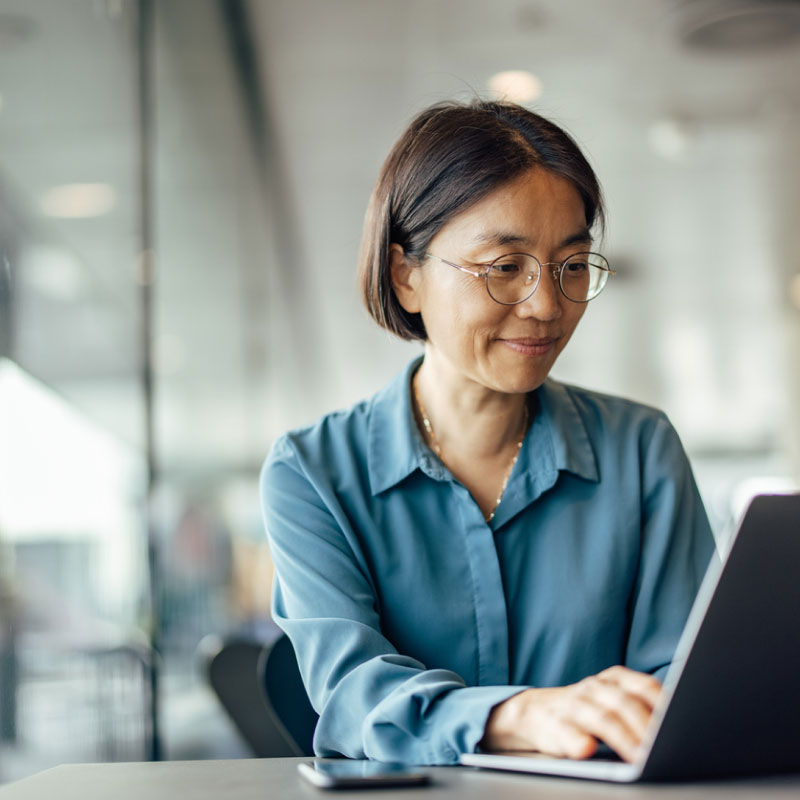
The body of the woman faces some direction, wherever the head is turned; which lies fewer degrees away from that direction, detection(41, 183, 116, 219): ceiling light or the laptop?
the laptop

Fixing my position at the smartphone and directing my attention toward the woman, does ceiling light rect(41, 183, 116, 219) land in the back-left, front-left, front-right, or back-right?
front-left

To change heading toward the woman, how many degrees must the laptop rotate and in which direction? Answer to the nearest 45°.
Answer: approximately 45° to its right

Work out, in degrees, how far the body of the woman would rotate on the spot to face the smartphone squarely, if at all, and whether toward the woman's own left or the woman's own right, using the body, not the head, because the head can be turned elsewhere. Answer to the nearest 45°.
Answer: approximately 45° to the woman's own right

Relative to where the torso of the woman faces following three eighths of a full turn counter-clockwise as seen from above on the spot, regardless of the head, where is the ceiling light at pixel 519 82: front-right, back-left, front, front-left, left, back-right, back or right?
front

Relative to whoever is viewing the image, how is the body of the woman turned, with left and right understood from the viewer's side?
facing the viewer and to the right of the viewer

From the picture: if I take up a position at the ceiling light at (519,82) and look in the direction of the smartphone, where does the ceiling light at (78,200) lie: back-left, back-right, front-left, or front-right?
back-right

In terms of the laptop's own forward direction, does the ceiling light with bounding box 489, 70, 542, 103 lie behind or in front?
in front

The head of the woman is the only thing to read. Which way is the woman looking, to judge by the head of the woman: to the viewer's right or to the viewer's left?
to the viewer's right

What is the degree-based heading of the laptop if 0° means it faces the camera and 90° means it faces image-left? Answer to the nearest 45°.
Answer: approximately 135°

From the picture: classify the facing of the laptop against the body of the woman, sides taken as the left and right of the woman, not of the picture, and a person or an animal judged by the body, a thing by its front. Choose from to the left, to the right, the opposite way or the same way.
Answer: the opposite way

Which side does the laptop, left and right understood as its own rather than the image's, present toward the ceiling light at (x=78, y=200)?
front

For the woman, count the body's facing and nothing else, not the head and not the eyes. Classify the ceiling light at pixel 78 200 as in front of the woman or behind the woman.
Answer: behind
